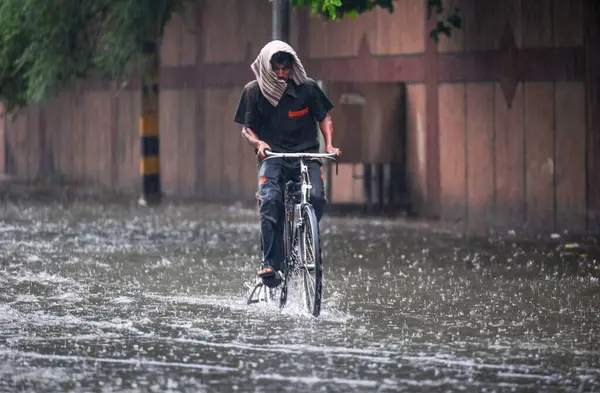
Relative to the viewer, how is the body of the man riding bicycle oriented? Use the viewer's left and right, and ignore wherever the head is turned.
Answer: facing the viewer

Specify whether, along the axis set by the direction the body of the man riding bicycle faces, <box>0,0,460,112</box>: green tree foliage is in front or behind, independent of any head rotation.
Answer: behind

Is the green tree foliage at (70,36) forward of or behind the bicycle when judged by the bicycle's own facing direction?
behind

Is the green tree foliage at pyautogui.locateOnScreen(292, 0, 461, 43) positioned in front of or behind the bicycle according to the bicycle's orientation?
behind

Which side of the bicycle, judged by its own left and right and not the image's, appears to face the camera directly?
front

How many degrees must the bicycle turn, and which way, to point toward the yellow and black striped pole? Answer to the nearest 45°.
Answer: approximately 180°
